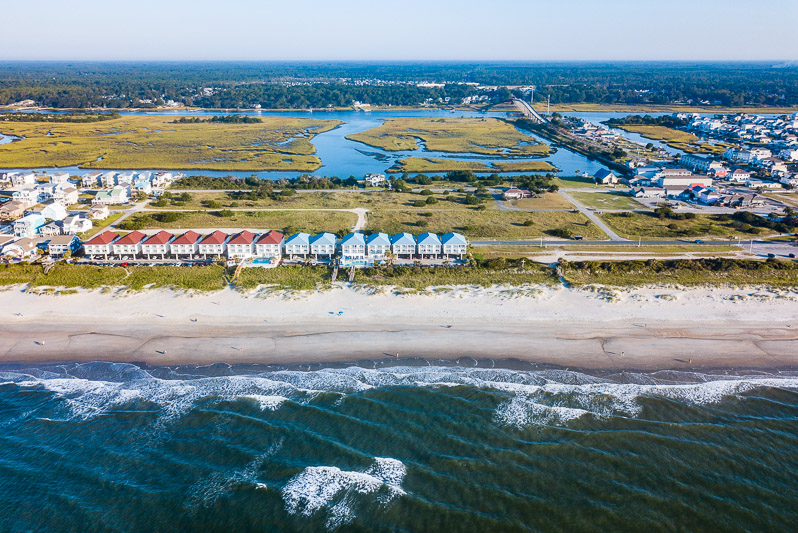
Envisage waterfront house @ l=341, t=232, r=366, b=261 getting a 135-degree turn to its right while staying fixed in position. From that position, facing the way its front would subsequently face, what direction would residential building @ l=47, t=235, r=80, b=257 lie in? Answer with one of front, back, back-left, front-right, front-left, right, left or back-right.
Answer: front-left

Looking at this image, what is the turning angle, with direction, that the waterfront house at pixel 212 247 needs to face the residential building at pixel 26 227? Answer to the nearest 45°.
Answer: approximately 135° to its right

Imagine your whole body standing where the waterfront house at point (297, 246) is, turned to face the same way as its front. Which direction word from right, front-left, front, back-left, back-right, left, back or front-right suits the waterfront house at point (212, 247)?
right

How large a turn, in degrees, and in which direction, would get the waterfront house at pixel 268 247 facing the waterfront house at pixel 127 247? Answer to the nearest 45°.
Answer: approximately 90° to its right

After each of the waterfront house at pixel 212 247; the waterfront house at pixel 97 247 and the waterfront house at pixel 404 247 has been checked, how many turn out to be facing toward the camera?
3

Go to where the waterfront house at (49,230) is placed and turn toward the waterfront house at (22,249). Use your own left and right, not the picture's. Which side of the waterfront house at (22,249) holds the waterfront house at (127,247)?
left

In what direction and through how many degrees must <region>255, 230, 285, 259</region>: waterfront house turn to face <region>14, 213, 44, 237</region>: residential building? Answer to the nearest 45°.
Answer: approximately 135° to its right

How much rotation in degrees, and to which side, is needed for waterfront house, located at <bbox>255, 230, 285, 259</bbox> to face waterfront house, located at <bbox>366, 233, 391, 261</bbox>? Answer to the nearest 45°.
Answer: approximately 90° to its left

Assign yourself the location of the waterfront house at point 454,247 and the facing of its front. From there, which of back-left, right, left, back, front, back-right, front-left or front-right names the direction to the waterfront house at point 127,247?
right

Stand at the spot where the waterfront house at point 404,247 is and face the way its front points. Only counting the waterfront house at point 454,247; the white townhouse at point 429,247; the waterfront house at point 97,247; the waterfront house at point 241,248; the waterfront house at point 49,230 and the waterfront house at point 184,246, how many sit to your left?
2

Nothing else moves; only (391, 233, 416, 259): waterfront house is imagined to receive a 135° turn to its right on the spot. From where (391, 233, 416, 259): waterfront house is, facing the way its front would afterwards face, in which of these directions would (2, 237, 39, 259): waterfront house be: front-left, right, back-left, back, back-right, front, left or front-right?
front-left
